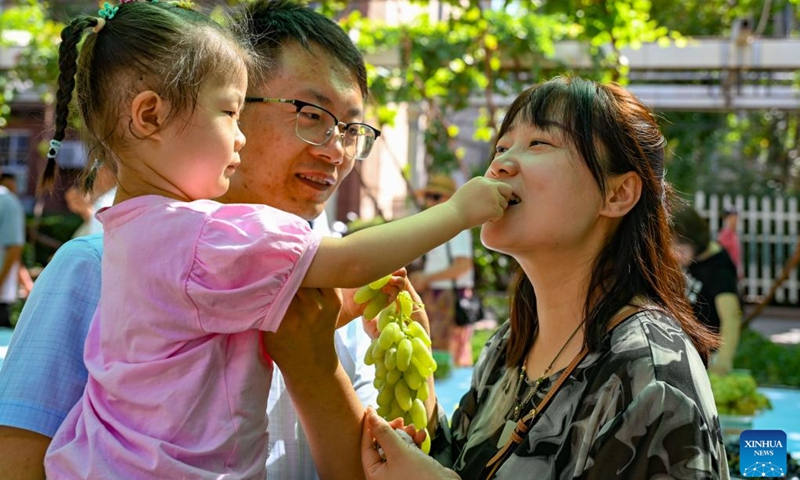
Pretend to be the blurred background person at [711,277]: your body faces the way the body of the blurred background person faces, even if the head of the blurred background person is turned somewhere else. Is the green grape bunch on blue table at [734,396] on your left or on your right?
on your left

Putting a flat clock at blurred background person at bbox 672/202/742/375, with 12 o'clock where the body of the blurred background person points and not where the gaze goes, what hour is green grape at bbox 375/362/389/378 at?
The green grape is roughly at 11 o'clock from the blurred background person.

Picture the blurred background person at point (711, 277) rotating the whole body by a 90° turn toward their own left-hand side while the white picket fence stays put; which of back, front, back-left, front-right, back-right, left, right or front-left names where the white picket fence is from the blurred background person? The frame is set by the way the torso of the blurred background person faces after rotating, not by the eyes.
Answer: back-left

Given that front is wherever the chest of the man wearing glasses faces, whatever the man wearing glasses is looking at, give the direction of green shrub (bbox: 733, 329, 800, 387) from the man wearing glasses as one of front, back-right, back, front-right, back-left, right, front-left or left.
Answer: left

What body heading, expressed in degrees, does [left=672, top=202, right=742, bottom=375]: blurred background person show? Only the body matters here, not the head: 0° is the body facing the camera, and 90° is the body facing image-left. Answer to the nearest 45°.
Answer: approximately 45°

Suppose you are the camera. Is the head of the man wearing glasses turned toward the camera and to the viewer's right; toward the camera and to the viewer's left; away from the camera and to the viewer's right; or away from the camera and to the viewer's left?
toward the camera and to the viewer's right

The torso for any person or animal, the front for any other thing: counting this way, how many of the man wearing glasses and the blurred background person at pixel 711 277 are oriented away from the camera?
0

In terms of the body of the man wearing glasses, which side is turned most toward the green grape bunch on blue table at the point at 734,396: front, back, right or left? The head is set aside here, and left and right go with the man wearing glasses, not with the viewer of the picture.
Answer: left

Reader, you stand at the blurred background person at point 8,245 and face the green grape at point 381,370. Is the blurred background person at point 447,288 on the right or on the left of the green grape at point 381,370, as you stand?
left
